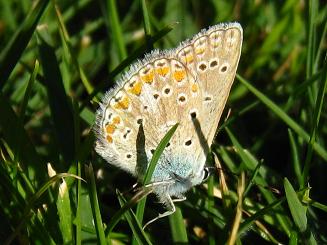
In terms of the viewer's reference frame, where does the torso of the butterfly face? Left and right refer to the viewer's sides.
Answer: facing to the right of the viewer
